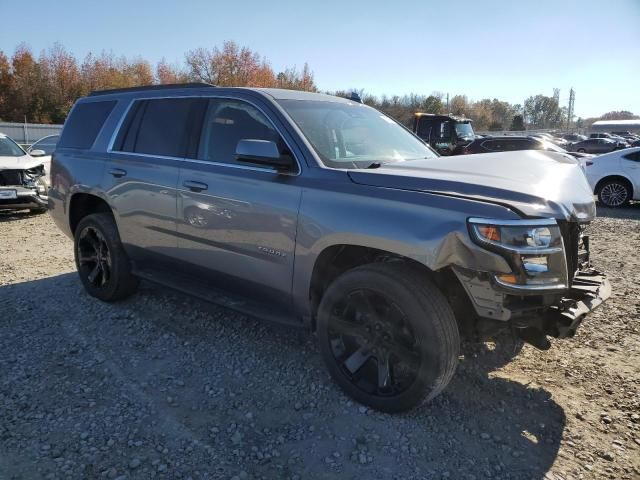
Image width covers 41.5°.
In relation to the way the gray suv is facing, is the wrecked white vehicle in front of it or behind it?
behind

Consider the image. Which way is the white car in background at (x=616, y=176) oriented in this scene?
to the viewer's right

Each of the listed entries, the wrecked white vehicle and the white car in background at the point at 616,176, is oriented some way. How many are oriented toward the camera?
1

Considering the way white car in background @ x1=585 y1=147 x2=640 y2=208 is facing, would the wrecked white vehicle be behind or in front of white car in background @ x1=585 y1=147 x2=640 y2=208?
behind

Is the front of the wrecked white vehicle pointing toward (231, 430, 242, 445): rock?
yes

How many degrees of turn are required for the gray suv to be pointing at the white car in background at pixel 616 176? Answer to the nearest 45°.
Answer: approximately 90° to its left

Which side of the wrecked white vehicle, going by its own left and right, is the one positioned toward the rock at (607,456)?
front
